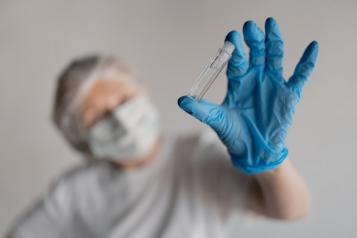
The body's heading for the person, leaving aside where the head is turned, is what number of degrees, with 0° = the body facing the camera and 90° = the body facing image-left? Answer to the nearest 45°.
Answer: approximately 0°
